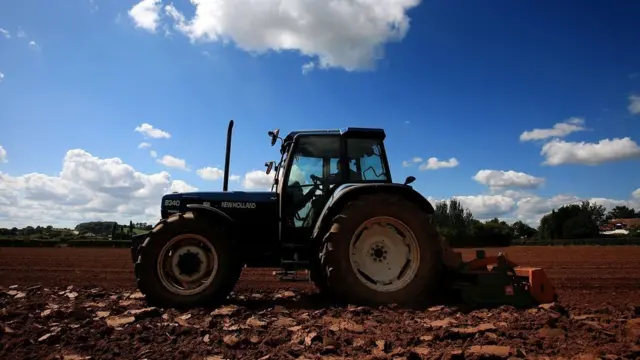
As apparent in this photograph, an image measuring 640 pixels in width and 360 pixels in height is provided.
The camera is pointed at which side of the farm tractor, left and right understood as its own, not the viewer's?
left
